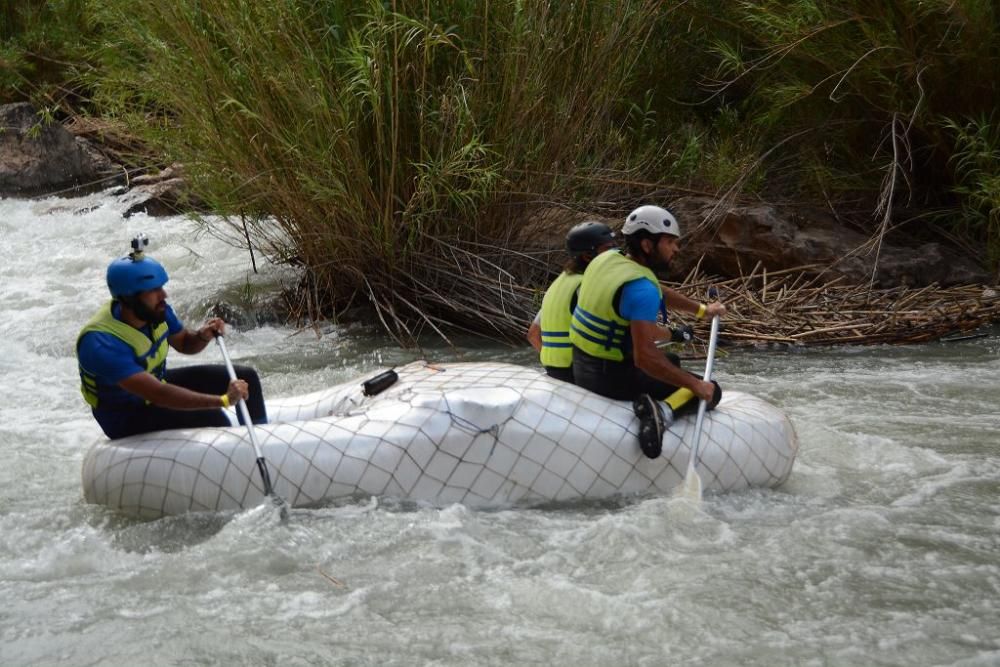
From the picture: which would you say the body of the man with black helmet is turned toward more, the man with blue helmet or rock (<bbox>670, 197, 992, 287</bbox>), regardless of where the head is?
the rock

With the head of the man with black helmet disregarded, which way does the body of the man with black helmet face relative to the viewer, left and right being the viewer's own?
facing away from the viewer and to the right of the viewer

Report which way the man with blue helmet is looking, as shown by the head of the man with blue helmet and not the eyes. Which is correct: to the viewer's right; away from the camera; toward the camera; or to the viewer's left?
to the viewer's right

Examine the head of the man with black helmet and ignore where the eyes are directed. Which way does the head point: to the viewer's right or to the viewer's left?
to the viewer's right

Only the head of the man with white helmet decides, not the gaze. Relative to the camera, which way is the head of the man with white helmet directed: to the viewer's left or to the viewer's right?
to the viewer's right

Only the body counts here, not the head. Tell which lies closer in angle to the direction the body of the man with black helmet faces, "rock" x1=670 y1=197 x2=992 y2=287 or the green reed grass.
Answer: the rock

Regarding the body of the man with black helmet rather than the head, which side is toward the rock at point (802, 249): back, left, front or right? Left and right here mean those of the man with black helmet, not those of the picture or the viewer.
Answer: front

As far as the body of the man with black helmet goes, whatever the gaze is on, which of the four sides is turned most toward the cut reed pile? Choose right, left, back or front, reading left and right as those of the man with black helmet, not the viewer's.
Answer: front
